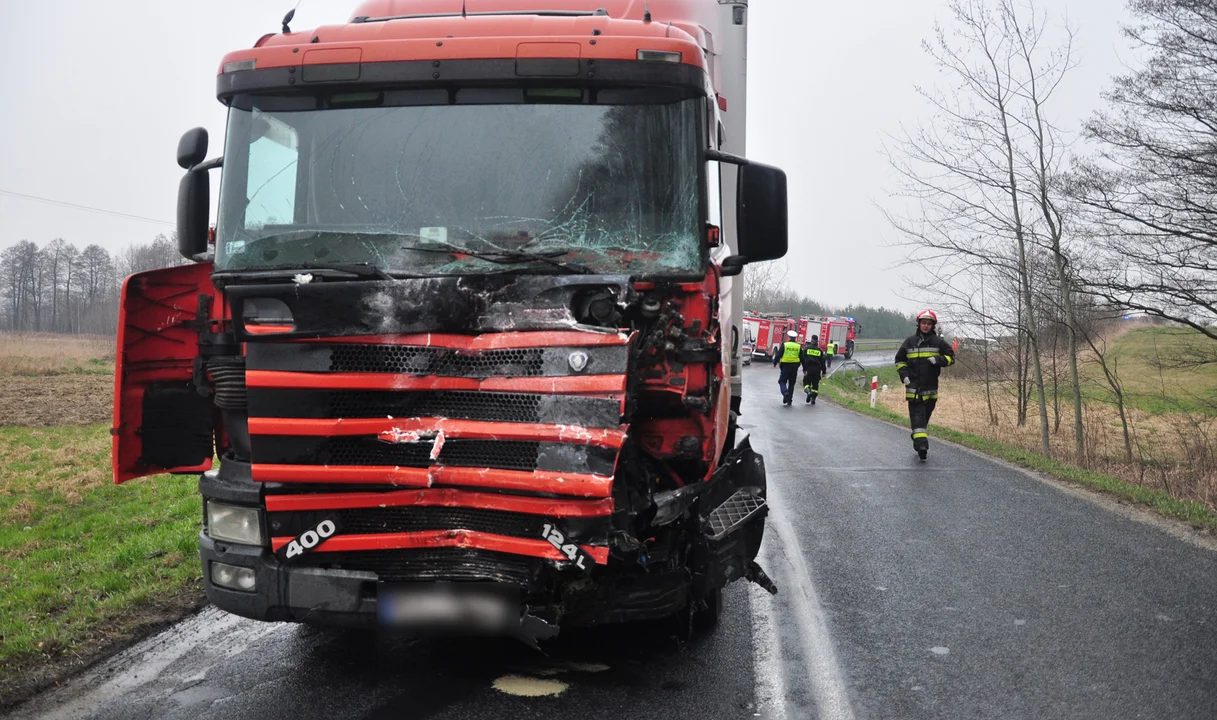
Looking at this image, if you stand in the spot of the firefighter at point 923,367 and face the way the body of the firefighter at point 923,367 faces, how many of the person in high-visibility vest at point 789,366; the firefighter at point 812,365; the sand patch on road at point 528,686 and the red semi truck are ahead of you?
2

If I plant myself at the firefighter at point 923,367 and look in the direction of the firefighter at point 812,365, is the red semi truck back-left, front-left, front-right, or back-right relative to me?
back-left

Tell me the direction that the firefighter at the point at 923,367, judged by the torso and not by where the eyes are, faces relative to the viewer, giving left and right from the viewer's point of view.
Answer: facing the viewer

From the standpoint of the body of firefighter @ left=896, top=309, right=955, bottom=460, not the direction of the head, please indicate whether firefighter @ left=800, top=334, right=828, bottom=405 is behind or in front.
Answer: behind
